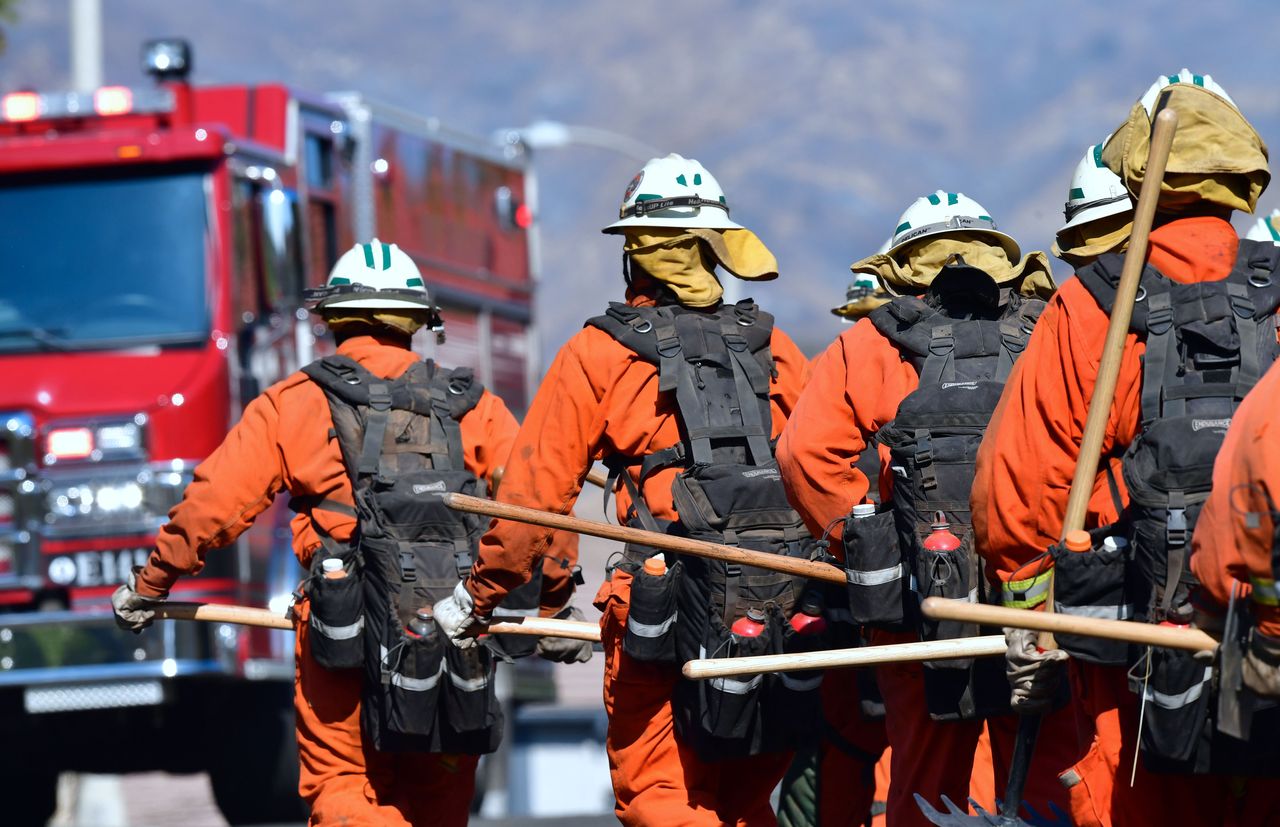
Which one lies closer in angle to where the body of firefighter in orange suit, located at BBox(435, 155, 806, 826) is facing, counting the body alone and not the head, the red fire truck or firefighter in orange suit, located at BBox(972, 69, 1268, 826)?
the red fire truck

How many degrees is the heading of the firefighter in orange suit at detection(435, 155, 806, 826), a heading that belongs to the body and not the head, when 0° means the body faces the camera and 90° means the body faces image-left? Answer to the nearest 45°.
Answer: approximately 135°

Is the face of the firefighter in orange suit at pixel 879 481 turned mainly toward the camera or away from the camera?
away from the camera

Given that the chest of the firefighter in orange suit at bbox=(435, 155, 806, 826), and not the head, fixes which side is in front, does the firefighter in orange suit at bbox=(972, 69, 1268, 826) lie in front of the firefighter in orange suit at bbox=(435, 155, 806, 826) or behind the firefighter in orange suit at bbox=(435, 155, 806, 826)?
behind

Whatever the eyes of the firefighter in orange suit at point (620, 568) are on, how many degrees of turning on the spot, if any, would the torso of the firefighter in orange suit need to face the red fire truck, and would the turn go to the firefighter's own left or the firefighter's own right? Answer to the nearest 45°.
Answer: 0° — they already face it
